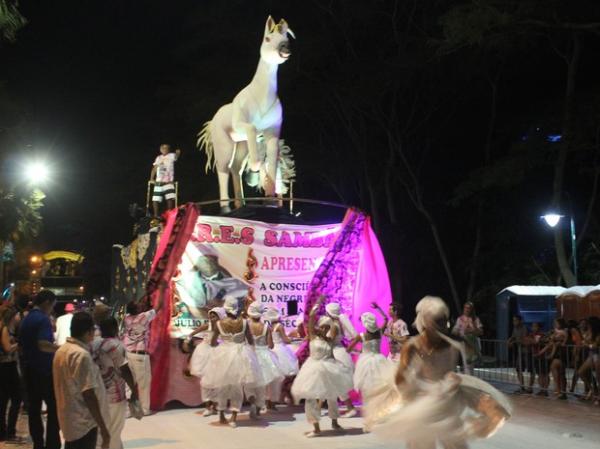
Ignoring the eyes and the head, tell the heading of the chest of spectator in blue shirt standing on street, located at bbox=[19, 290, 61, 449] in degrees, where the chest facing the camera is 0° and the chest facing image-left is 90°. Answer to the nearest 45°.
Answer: approximately 225°

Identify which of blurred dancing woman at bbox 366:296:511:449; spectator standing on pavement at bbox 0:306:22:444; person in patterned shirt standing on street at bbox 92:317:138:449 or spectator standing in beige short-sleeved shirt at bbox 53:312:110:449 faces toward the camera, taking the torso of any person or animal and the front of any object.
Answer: the blurred dancing woman

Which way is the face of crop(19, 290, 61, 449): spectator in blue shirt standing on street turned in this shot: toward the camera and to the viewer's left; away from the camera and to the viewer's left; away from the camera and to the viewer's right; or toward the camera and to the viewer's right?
away from the camera and to the viewer's right

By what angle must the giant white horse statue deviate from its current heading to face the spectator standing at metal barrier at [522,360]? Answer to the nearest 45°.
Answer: approximately 45° to its left

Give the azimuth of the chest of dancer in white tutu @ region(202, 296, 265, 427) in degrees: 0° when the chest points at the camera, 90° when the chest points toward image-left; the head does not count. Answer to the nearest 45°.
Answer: approximately 180°

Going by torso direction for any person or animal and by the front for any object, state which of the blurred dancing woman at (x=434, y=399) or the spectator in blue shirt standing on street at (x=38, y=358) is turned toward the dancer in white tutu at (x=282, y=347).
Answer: the spectator in blue shirt standing on street

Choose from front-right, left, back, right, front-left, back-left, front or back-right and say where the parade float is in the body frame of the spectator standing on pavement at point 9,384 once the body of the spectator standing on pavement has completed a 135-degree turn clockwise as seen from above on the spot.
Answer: back

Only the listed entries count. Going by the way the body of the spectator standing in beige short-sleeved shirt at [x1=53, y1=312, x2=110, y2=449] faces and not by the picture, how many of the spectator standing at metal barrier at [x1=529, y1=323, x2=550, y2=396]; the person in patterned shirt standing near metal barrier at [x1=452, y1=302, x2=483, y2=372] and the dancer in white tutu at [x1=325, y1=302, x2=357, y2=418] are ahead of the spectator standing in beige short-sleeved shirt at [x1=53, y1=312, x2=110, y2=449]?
3

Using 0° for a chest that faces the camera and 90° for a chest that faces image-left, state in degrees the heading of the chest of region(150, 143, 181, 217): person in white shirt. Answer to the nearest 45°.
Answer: approximately 0°

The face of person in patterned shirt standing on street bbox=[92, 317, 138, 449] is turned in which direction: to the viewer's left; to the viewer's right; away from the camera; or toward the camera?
away from the camera

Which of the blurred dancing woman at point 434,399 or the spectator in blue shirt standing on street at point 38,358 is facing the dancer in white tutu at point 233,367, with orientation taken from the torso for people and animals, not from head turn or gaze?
the spectator in blue shirt standing on street

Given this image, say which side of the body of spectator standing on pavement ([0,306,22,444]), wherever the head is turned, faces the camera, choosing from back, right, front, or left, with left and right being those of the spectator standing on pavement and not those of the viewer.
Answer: right

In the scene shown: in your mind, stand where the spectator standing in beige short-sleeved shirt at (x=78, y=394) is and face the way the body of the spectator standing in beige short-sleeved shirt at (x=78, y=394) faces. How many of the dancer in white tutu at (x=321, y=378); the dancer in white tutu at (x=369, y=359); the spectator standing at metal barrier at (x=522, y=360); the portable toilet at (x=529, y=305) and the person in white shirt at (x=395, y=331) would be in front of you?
5

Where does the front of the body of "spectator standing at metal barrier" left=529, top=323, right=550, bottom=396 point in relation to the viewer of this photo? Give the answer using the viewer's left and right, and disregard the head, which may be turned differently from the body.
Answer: facing to the left of the viewer

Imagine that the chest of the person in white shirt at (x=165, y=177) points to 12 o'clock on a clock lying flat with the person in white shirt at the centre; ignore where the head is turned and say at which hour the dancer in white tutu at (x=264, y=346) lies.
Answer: The dancer in white tutu is roughly at 11 o'clock from the person in white shirt.

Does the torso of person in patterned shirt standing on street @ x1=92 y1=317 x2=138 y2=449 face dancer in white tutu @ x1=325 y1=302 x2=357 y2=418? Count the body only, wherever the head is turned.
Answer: yes
